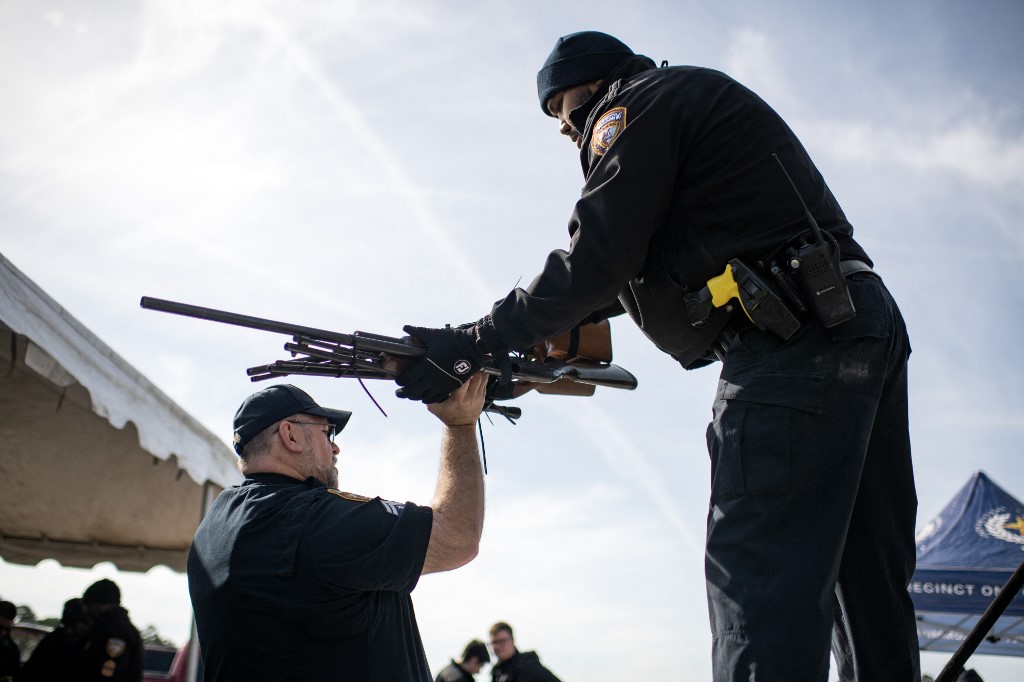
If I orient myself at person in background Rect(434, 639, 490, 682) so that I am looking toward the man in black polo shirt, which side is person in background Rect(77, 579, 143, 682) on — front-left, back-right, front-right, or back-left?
front-right

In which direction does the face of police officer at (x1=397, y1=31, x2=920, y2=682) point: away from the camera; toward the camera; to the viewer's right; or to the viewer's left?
to the viewer's left

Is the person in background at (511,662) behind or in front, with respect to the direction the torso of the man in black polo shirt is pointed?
in front

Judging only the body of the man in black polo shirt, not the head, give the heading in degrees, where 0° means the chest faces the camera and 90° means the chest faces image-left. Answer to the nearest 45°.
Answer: approximately 225°

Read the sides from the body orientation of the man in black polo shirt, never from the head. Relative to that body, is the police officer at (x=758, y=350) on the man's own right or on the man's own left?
on the man's own right

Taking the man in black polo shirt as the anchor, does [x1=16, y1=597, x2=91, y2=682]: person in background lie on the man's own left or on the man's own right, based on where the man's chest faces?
on the man's own left
